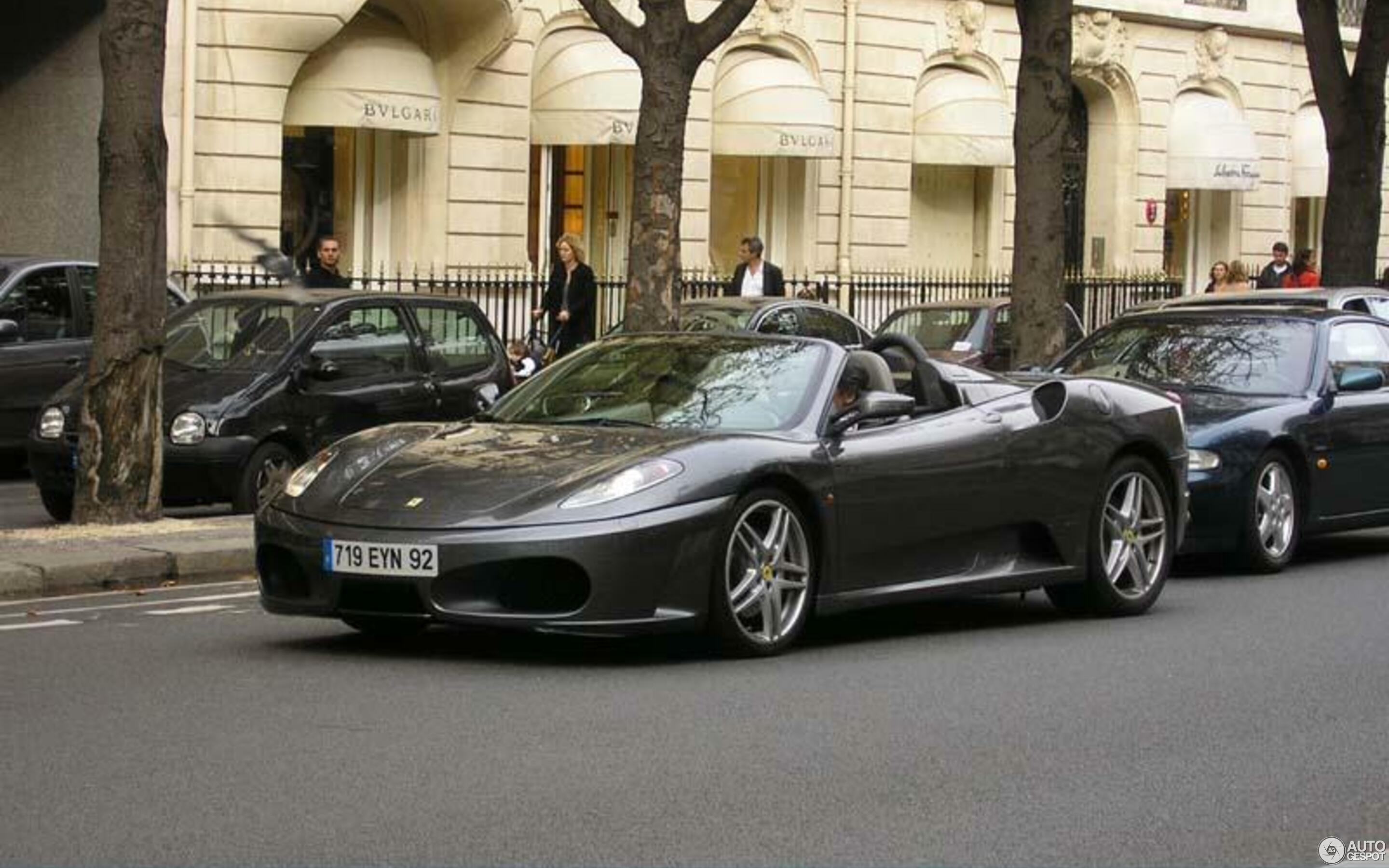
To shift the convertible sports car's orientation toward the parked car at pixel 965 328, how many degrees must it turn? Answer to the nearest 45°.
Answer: approximately 135° to its right

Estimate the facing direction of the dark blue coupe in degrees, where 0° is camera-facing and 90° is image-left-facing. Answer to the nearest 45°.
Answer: approximately 45°

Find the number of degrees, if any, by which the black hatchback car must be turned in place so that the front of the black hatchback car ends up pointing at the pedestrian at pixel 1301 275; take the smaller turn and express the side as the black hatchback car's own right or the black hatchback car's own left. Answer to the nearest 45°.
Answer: approximately 180°

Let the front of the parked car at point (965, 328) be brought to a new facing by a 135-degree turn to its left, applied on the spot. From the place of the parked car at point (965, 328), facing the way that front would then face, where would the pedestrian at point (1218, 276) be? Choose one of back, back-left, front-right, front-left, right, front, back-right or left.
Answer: front-left

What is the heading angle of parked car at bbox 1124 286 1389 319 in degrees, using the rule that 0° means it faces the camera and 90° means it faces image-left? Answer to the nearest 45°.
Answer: approximately 45°

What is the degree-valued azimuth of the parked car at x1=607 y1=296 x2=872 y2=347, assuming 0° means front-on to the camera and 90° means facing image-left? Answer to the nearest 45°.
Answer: approximately 45°

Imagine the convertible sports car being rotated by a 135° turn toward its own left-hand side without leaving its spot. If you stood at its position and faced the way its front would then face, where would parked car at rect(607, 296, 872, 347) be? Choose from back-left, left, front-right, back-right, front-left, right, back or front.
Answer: left
